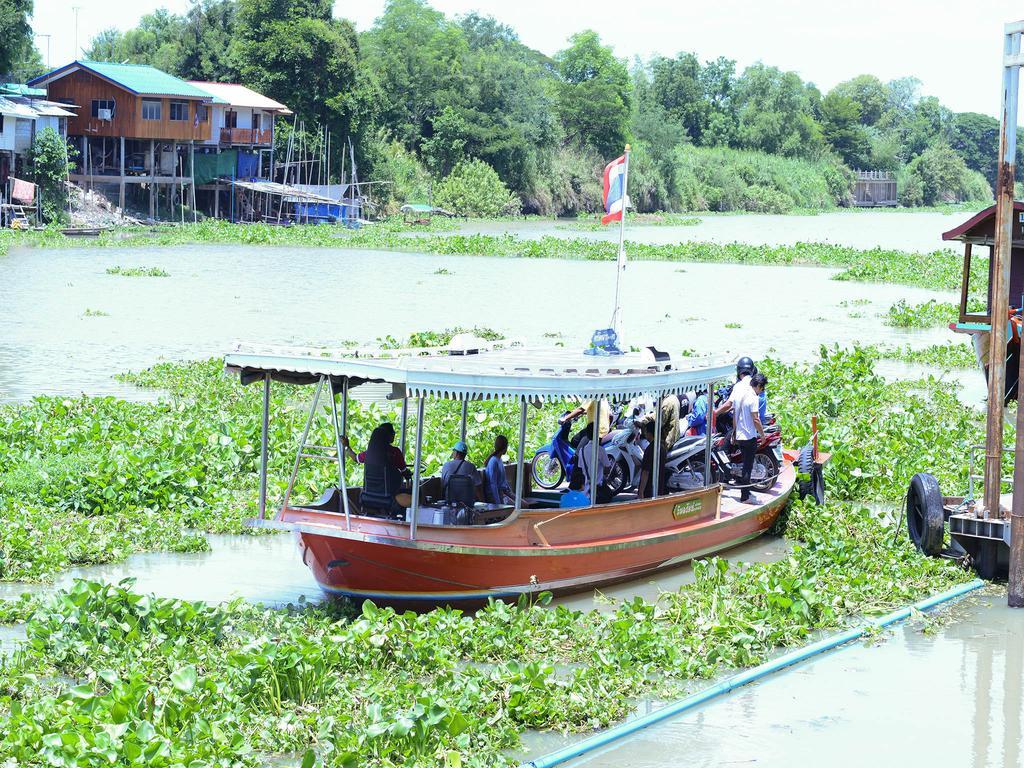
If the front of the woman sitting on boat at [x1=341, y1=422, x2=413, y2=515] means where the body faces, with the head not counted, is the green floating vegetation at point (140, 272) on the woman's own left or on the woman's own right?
on the woman's own left

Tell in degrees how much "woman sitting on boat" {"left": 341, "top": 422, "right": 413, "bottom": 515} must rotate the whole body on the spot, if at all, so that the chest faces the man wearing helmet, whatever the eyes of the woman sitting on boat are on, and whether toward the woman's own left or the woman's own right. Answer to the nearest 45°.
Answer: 0° — they already face them

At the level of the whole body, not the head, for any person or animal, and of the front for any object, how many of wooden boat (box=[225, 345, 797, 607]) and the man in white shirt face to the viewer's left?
0

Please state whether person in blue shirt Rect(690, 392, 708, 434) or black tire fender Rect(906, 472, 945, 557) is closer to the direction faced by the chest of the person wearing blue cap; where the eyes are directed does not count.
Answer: the person in blue shirt

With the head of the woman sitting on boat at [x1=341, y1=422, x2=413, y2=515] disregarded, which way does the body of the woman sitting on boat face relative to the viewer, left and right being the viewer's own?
facing away from the viewer and to the right of the viewer
